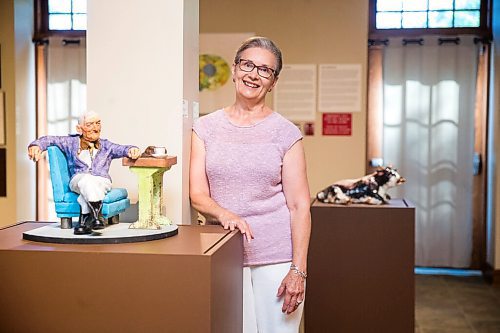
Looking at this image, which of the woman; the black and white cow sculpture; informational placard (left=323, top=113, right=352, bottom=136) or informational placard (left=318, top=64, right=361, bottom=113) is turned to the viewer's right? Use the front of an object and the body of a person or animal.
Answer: the black and white cow sculpture

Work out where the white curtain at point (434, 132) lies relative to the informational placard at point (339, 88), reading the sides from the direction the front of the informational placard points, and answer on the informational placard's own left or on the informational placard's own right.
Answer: on the informational placard's own left

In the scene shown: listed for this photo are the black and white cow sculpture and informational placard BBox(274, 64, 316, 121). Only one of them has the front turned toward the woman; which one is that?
the informational placard

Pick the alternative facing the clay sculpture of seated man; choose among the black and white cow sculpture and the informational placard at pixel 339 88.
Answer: the informational placard

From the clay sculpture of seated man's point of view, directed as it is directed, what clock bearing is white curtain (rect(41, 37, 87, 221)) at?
The white curtain is roughly at 6 o'clock from the clay sculpture of seated man.

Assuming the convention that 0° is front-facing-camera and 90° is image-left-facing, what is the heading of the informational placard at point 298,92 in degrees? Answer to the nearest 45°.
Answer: approximately 0°

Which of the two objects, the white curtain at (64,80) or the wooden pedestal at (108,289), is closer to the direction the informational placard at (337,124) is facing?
the wooden pedestal

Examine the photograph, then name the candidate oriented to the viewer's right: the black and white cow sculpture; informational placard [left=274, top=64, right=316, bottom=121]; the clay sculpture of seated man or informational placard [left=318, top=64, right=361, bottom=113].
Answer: the black and white cow sculpture

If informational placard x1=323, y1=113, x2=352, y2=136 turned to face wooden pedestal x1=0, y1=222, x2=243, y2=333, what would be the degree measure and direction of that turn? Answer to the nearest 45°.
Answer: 0° — it already faces it

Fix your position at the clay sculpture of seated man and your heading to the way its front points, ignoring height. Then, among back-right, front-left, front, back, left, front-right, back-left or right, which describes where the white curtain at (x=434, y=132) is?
back-left

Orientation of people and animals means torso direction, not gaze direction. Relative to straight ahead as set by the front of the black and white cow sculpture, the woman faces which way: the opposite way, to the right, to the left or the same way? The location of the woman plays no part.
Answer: to the right
